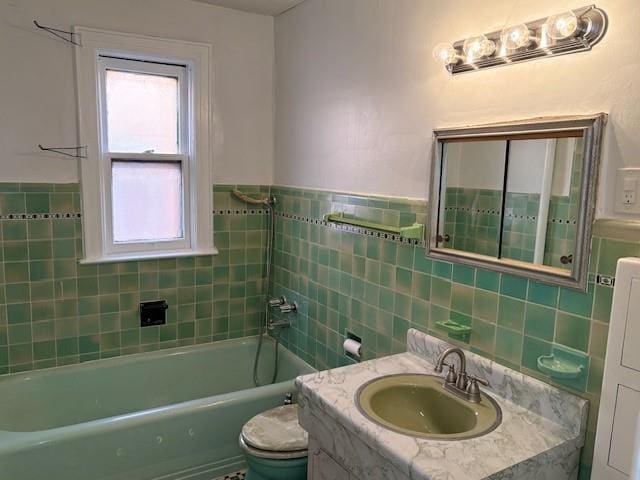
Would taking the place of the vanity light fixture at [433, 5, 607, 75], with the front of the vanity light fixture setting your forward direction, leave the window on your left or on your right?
on your right

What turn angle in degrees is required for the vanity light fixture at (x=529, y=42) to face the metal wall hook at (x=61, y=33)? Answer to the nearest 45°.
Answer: approximately 45° to its right

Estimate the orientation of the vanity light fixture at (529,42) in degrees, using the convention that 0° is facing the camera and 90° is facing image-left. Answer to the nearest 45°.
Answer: approximately 45°

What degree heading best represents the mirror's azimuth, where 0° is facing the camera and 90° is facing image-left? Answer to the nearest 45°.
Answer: approximately 45°

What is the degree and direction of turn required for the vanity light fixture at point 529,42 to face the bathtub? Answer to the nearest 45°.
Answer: approximately 45° to its right

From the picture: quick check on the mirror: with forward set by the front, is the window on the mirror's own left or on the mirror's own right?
on the mirror's own right
